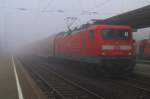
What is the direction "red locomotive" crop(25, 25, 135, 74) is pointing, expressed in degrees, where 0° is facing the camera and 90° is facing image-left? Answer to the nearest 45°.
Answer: approximately 315°

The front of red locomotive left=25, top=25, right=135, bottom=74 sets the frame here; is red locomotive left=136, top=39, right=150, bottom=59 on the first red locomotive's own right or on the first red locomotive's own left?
on the first red locomotive's own left
